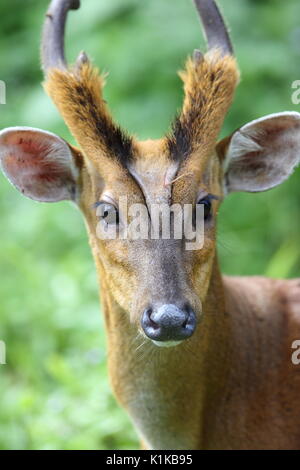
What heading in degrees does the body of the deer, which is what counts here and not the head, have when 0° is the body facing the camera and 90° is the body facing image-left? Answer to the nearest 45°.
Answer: approximately 45°
